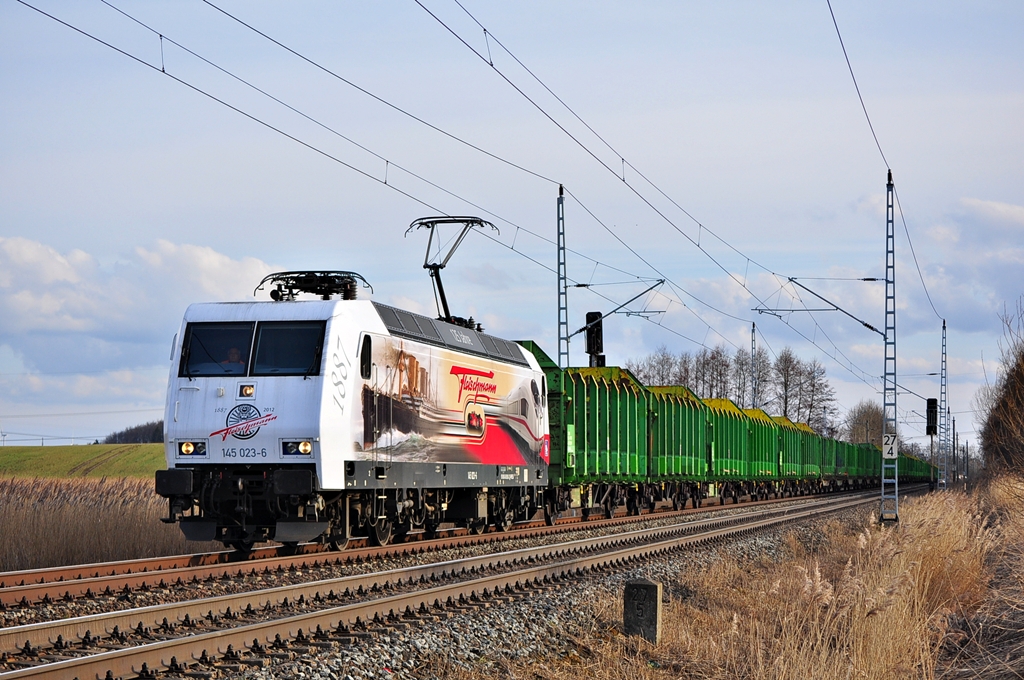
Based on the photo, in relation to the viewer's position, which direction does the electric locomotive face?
facing the viewer and to the left of the viewer

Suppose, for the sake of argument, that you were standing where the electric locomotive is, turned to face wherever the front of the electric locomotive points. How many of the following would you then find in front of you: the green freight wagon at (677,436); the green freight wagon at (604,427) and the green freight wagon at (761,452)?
0

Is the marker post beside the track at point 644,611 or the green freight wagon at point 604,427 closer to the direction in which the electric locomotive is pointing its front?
the marker post beside the track

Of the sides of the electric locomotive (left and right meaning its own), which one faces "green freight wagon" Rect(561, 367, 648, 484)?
back

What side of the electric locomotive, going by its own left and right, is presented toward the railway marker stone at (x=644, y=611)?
left

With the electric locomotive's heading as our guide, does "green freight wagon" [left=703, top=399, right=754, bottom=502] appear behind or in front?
behind

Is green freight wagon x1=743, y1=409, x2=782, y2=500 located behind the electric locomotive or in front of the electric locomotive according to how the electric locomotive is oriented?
behind

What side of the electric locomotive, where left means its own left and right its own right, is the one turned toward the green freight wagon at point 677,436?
back

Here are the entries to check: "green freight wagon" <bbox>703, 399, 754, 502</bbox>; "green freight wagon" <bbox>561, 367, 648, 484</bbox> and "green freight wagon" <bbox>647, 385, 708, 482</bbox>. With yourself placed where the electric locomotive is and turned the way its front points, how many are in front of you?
0

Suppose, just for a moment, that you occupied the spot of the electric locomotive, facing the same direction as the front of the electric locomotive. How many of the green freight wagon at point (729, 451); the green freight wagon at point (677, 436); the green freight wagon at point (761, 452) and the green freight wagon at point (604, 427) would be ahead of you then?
0
